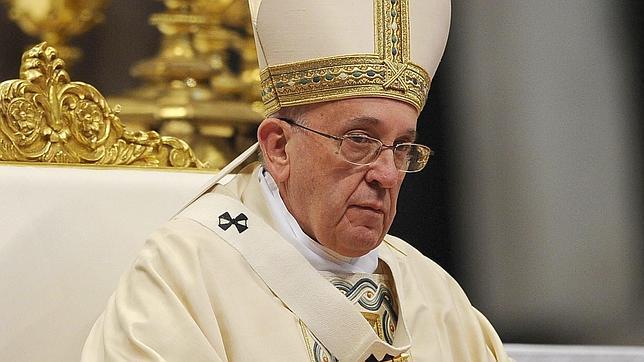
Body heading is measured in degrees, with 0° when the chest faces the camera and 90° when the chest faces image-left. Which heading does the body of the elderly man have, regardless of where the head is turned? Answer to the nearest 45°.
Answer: approximately 315°

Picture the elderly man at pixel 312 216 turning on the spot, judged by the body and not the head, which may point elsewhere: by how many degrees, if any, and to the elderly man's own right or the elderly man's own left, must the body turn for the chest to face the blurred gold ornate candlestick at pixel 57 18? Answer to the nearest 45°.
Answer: approximately 180°
